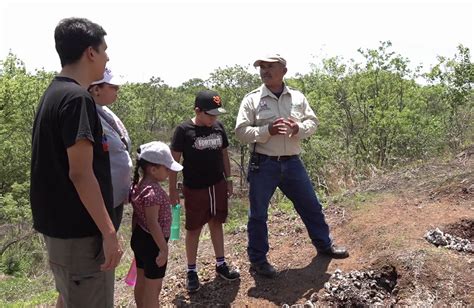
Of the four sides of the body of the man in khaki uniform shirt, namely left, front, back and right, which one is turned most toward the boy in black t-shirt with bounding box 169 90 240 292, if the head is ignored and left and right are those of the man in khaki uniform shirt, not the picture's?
right

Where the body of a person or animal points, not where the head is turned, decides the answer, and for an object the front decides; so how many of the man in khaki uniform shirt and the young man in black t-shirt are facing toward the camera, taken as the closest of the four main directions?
1

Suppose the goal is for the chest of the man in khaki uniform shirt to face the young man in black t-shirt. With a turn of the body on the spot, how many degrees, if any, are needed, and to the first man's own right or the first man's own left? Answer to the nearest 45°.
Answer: approximately 45° to the first man's own right

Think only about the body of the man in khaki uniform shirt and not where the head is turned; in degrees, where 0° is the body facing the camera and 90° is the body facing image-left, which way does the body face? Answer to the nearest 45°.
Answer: approximately 0°

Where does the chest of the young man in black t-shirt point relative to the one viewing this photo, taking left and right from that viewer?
facing away from the viewer and to the right of the viewer

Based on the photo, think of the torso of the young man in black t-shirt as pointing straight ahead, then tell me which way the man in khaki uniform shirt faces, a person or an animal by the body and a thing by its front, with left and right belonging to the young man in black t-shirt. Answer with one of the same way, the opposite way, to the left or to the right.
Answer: to the right

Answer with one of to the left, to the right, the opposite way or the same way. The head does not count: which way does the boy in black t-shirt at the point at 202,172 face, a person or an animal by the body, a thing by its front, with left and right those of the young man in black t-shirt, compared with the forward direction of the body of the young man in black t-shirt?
to the right

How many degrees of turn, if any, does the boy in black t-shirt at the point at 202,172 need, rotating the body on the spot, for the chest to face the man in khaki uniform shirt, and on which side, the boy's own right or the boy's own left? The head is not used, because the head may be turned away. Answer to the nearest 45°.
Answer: approximately 45° to the boy's own left

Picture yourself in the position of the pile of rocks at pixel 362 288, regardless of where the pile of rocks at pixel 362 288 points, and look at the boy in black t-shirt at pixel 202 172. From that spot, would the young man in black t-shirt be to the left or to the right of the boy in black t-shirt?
left

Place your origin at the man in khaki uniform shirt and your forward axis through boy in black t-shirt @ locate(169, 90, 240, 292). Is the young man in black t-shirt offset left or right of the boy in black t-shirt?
left
